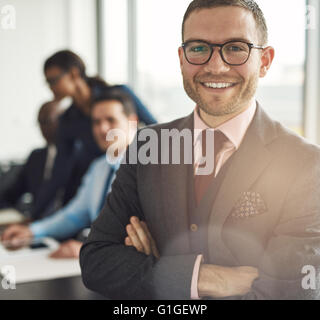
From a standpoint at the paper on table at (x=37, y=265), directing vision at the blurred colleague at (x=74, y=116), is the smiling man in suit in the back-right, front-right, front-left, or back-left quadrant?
back-right

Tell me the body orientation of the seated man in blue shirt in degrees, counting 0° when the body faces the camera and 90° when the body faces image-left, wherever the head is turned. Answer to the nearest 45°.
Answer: approximately 45°

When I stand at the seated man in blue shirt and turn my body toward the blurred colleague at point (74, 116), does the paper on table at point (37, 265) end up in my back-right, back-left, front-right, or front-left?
back-left
